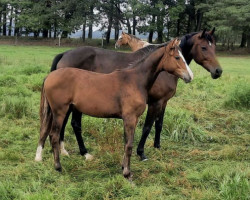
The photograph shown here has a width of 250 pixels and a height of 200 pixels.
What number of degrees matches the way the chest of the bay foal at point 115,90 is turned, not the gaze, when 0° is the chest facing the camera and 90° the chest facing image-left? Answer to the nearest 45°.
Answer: approximately 270°

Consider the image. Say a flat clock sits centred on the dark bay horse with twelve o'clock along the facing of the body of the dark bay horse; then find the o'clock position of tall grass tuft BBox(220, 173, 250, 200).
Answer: The tall grass tuft is roughly at 2 o'clock from the dark bay horse.

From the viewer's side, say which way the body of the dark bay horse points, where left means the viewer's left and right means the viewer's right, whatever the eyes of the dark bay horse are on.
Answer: facing to the right of the viewer

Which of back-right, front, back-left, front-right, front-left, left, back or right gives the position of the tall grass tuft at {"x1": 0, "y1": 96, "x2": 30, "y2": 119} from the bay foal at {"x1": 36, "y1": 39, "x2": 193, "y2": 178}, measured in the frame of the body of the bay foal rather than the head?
back-left

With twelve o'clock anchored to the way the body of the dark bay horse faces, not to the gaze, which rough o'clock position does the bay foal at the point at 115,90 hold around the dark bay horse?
The bay foal is roughly at 3 o'clock from the dark bay horse.

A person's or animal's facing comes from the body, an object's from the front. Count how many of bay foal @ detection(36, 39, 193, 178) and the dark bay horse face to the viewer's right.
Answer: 2

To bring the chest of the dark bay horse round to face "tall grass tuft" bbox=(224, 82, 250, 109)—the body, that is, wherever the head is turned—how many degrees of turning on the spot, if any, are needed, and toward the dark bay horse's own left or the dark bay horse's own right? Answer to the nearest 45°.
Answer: approximately 45° to the dark bay horse's own left

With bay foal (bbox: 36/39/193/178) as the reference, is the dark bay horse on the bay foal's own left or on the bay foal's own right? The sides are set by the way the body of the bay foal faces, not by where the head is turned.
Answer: on the bay foal's own left

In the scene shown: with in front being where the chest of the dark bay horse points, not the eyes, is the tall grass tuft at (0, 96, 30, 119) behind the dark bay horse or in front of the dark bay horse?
behind
